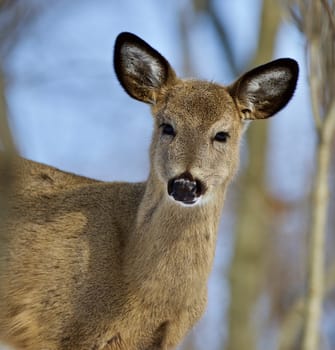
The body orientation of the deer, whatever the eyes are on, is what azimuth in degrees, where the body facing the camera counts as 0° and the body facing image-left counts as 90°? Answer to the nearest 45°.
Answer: approximately 315°
